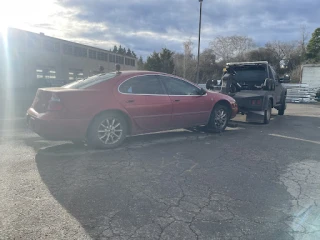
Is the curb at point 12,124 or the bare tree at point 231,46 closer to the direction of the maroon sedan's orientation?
the bare tree

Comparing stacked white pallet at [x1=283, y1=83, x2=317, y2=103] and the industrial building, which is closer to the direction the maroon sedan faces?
the stacked white pallet

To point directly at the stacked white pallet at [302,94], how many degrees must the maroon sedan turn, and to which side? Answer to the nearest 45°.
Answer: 0° — it already faces it

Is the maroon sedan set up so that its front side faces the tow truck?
yes

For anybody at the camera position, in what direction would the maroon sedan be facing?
facing away from the viewer and to the right of the viewer

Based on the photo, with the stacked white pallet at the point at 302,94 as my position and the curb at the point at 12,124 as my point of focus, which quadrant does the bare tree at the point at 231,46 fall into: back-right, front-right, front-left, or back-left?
back-right

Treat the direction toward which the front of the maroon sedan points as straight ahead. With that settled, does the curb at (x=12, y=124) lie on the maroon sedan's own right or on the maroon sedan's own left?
on the maroon sedan's own left
